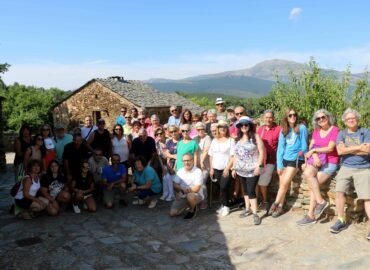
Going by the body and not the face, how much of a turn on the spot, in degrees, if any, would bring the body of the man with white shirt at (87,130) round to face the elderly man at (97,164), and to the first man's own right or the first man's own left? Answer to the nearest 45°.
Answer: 0° — they already face them

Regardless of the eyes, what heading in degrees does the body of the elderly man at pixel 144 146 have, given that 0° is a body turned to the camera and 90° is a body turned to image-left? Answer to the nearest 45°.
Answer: approximately 0°

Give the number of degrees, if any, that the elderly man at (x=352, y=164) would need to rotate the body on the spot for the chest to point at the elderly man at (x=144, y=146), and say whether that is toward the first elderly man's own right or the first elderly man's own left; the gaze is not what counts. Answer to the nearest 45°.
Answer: approximately 90° to the first elderly man's own right

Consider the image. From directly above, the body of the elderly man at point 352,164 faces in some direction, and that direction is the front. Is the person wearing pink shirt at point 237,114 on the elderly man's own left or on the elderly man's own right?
on the elderly man's own right

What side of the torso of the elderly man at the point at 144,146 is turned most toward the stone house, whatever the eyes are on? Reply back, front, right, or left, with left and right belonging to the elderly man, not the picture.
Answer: back

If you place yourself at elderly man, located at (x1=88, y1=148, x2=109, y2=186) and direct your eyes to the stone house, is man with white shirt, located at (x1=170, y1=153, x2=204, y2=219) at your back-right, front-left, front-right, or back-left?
back-right

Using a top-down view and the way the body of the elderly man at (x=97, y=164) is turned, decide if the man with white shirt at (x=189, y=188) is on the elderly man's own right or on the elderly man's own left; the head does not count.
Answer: on the elderly man's own left
